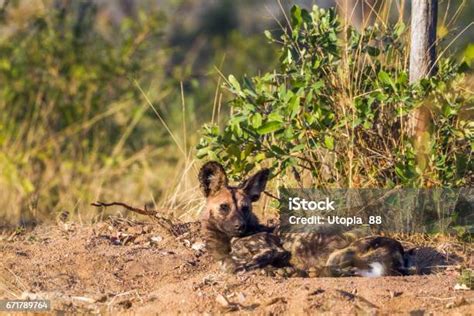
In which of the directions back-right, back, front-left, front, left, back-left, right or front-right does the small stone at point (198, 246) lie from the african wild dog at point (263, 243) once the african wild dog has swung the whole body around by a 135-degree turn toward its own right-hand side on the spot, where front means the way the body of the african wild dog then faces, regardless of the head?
left

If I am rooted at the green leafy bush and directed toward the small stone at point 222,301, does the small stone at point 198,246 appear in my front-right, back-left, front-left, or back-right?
front-right

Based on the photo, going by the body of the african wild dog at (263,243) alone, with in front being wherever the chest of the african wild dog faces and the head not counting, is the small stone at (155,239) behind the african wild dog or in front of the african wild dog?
in front

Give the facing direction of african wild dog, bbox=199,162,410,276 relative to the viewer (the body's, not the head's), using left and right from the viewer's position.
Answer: facing to the left of the viewer

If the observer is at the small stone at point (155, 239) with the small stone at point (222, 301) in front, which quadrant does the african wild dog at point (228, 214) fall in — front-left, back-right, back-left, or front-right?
front-left

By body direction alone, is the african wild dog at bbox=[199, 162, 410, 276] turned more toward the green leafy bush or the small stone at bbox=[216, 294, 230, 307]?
the small stone

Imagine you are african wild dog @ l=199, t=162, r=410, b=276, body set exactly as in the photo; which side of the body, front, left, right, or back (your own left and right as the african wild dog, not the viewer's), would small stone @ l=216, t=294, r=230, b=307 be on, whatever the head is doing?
left

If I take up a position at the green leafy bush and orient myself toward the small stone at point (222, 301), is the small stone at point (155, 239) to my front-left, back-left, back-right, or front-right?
front-right

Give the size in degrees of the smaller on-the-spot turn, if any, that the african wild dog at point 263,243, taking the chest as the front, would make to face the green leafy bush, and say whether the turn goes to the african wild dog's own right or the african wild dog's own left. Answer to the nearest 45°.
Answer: approximately 135° to the african wild dog's own right
